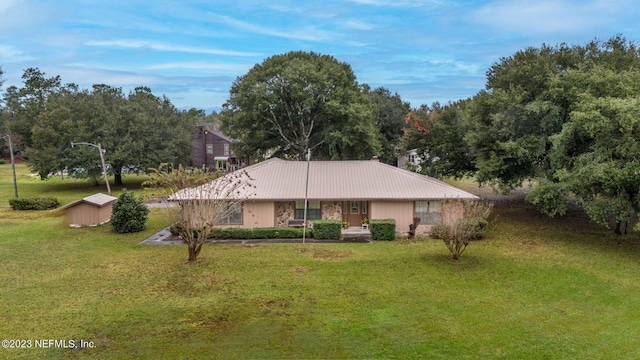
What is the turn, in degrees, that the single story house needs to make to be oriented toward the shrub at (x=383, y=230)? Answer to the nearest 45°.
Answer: approximately 45° to its left

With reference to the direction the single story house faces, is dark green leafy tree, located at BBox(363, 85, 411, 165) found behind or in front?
behind

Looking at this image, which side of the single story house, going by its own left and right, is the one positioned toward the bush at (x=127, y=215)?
right

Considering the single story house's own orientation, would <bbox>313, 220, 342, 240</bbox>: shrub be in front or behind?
in front

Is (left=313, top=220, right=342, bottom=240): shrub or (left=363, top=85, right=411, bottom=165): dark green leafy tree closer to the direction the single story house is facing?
the shrub

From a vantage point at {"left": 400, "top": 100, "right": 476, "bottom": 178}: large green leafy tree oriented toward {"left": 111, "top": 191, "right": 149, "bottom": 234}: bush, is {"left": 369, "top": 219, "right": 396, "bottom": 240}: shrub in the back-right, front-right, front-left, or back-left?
front-left

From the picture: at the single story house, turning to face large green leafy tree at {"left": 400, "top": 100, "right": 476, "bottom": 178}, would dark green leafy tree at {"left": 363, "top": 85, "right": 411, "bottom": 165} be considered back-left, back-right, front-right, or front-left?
front-left

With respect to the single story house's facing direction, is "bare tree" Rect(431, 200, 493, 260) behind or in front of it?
in front

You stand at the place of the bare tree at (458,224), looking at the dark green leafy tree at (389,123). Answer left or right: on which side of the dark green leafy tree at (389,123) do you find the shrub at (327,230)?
left

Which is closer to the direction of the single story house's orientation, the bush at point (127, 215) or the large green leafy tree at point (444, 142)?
the bush

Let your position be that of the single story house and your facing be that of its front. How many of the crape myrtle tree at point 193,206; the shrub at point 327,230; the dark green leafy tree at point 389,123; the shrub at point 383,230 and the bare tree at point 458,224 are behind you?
1

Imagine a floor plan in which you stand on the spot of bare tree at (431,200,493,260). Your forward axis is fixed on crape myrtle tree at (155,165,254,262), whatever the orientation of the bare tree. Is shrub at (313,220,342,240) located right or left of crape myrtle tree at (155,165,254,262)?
right

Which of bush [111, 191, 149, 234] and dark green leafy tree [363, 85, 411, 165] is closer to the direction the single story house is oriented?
the bush

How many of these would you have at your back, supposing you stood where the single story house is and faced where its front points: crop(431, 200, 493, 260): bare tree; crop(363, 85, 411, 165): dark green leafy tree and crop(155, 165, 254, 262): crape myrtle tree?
1

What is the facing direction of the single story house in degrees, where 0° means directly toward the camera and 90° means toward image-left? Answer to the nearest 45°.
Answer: approximately 0°

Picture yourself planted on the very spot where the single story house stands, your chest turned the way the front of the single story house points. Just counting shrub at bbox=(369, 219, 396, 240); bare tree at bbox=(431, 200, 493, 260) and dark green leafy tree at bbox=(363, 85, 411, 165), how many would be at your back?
1

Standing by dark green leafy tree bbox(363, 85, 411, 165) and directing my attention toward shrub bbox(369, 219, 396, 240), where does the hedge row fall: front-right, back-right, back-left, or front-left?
front-right
